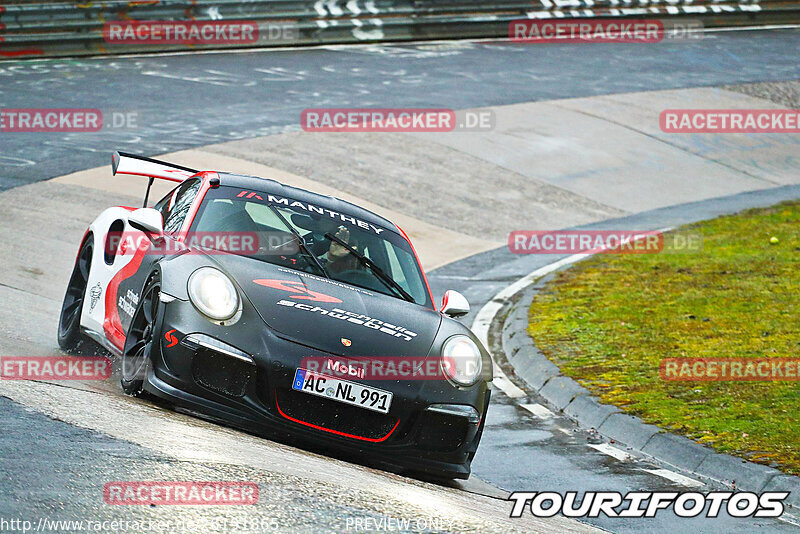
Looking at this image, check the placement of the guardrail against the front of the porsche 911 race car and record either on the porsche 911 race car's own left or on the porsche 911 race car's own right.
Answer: on the porsche 911 race car's own left
